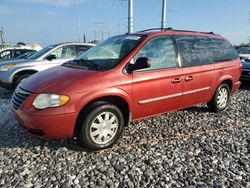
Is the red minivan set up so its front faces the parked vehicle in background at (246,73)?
no

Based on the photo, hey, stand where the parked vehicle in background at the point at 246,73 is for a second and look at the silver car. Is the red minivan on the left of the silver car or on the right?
left

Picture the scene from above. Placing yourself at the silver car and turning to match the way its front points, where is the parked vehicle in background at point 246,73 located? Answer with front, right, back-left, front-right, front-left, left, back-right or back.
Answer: back-left

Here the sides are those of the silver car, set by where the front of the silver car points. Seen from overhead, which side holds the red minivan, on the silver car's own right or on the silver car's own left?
on the silver car's own left

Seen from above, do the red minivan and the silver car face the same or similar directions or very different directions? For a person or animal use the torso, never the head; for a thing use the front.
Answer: same or similar directions

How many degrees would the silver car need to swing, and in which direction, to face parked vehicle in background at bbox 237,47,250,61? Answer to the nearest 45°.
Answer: approximately 135° to its left

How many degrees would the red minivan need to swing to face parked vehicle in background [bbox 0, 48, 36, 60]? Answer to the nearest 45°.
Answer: approximately 90° to its right

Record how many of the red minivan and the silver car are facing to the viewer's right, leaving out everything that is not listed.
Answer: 0

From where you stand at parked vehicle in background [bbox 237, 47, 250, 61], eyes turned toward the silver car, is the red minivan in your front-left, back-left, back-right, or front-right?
front-left

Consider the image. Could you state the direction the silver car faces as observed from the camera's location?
facing the viewer and to the left of the viewer

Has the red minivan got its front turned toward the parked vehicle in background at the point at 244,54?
no
